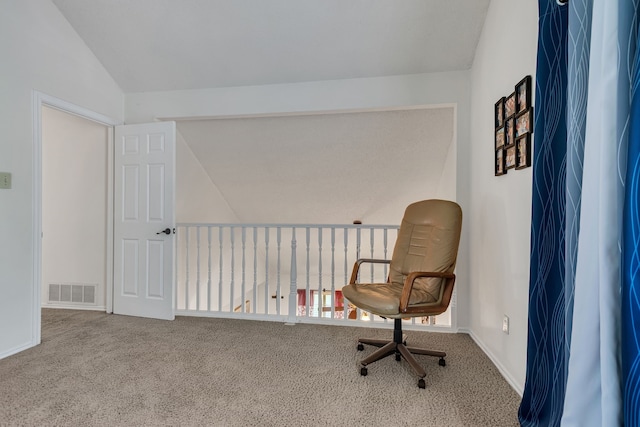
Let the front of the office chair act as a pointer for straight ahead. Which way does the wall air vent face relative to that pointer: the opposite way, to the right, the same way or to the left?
to the left

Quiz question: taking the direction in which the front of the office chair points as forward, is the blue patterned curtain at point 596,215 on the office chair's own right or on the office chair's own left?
on the office chair's own left

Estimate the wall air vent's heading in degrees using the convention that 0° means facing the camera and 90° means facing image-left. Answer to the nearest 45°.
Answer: approximately 0°

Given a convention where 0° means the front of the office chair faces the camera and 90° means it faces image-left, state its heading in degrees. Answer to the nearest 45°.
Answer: approximately 45°

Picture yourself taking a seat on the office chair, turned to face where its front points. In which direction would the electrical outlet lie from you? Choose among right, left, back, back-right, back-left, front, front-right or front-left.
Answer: back-left
